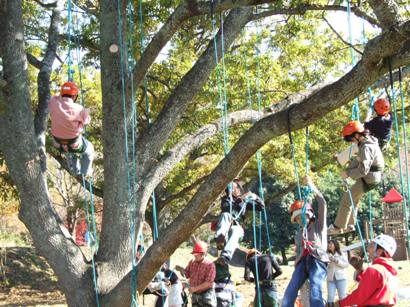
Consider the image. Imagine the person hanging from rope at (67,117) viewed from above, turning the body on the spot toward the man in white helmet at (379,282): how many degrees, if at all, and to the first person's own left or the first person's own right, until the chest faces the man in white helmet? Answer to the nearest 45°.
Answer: approximately 90° to the first person's own right

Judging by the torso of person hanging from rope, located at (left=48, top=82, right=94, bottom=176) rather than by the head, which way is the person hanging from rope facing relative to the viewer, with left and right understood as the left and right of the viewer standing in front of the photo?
facing away from the viewer and to the right of the viewer

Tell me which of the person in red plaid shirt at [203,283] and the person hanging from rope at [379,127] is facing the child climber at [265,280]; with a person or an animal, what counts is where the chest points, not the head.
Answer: the person hanging from rope

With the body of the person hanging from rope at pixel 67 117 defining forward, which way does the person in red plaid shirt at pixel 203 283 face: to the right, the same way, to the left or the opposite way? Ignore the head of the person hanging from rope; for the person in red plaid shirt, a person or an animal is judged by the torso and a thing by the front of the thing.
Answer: the opposite way

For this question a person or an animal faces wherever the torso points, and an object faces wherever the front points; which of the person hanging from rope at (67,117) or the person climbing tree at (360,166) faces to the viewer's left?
the person climbing tree

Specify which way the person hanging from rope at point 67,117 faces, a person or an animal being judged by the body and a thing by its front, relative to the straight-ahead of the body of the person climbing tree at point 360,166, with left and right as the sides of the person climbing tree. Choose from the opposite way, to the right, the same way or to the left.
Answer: to the right

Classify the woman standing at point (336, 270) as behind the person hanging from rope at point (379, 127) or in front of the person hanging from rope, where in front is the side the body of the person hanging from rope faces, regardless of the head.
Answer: in front

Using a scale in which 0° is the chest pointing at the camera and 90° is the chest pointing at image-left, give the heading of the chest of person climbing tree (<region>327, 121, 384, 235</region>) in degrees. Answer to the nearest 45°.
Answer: approximately 90°

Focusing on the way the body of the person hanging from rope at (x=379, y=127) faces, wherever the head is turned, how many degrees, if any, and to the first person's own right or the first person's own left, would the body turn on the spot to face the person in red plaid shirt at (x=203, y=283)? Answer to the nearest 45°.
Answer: approximately 45° to the first person's own left

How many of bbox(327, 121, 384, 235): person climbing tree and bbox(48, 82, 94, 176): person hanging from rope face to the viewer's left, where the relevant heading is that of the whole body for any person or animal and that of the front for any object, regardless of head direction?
1

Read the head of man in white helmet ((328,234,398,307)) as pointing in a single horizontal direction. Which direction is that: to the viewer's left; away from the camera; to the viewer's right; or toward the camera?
to the viewer's left

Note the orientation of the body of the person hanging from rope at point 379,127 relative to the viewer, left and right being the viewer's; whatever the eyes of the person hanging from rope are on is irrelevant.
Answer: facing away from the viewer and to the left of the viewer
